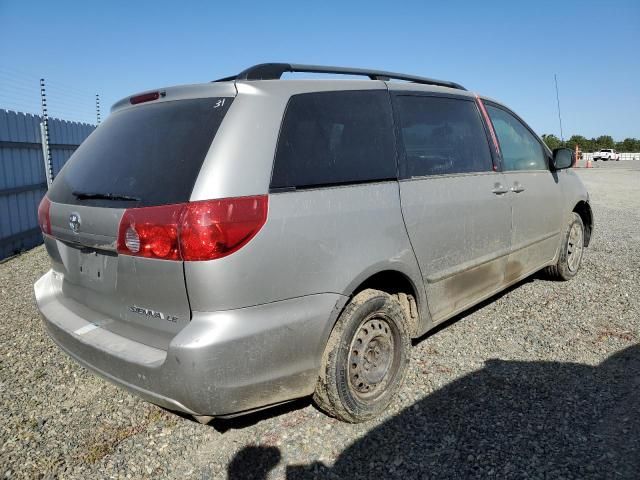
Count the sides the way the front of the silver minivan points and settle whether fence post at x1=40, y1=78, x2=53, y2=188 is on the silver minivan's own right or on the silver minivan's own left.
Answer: on the silver minivan's own left

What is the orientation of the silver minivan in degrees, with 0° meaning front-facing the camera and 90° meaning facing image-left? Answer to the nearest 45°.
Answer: approximately 225°
